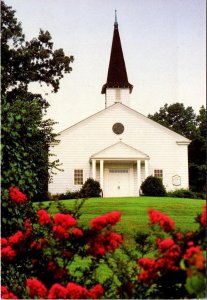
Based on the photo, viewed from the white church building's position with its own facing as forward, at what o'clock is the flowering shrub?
The flowering shrub is roughly at 12 o'clock from the white church building.

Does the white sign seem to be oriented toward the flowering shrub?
yes

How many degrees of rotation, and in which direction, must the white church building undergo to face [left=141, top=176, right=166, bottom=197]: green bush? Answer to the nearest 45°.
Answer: approximately 45° to its left

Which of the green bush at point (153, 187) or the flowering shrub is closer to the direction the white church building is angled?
the flowering shrub

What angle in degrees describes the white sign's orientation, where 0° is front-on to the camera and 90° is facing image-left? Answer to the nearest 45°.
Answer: approximately 0°

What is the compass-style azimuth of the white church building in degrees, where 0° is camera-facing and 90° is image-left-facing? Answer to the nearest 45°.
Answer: approximately 0°
